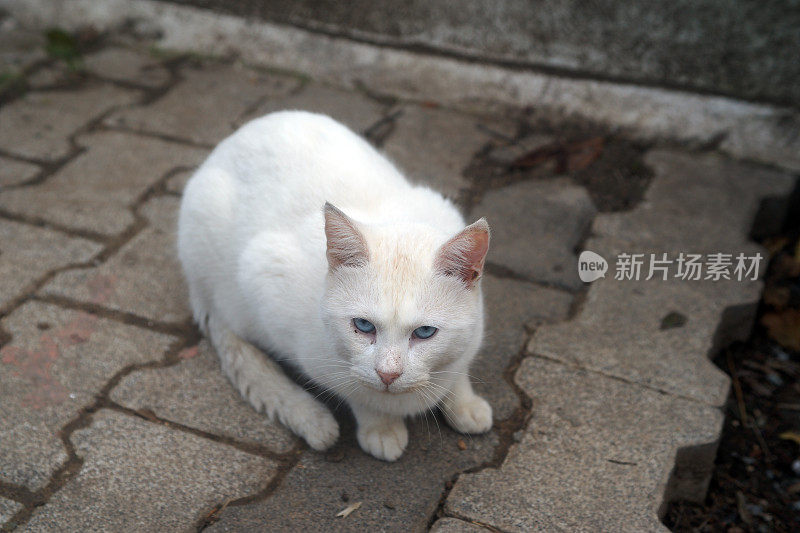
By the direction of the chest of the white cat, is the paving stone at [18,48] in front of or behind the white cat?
behind

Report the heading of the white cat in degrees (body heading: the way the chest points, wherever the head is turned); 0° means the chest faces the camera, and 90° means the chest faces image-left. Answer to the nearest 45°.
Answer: approximately 315°

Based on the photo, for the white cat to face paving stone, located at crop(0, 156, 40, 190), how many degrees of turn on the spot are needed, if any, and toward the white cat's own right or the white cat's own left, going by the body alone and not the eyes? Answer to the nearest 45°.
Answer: approximately 180°

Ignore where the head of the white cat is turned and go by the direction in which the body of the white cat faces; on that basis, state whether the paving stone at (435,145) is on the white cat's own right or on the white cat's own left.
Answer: on the white cat's own left

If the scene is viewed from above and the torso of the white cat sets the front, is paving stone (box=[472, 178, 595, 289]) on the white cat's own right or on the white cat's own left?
on the white cat's own left

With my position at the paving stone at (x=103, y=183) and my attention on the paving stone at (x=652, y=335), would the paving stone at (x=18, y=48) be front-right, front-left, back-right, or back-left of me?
back-left

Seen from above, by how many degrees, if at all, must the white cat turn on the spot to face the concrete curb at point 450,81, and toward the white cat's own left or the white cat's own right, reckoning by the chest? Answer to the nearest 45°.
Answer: approximately 135° to the white cat's own left
